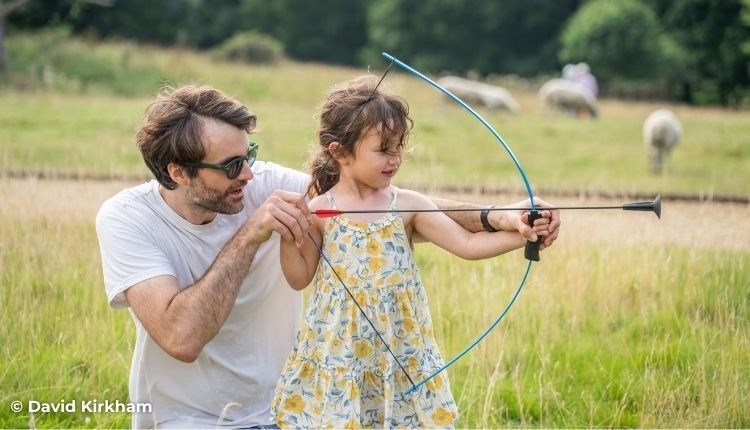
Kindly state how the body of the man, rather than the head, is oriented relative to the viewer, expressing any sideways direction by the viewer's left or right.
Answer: facing the viewer and to the right of the viewer

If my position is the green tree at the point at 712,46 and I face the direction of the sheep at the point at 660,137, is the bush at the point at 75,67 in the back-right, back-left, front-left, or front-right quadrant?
front-right

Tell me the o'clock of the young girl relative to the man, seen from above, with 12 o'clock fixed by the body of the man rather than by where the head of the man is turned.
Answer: The young girl is roughly at 11 o'clock from the man.

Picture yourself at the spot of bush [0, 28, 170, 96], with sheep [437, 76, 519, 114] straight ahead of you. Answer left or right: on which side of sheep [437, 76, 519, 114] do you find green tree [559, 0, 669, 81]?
left

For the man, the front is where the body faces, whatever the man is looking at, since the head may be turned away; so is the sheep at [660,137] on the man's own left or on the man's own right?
on the man's own left

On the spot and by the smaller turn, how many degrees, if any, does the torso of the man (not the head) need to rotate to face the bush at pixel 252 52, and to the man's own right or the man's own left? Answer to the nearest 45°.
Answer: approximately 135° to the man's own left
